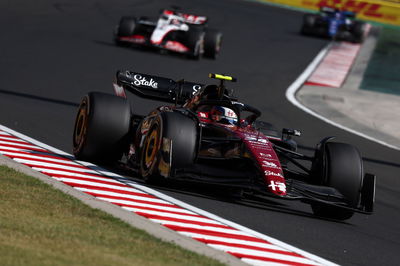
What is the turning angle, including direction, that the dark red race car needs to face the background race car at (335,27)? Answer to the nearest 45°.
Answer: approximately 135° to its left

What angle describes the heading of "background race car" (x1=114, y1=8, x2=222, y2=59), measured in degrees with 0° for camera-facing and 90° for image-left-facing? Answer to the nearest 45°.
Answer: approximately 45°

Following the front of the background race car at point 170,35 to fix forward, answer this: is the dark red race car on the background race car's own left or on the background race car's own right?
on the background race car's own left

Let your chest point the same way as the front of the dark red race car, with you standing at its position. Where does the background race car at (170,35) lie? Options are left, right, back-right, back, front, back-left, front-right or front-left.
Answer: back-left

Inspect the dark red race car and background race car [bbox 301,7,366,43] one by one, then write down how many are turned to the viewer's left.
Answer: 0

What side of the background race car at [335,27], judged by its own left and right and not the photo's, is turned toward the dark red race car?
front
